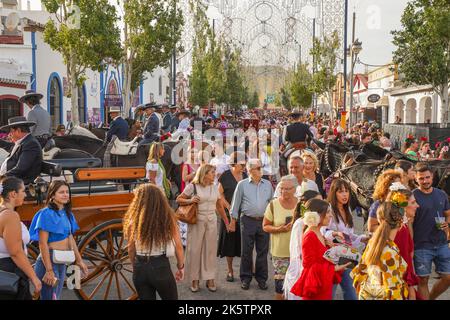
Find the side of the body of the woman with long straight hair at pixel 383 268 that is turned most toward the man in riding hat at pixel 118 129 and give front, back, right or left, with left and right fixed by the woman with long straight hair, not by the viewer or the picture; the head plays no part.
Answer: left

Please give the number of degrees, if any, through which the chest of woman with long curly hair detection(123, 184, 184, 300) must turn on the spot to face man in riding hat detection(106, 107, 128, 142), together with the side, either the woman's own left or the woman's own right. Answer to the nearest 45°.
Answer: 0° — they already face them

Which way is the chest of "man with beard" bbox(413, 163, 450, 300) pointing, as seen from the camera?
toward the camera

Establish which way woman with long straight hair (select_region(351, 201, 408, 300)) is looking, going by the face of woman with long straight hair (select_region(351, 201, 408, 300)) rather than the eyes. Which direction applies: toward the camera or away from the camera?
away from the camera

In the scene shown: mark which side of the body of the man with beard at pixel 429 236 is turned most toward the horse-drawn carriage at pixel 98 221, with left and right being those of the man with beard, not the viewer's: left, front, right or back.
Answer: right

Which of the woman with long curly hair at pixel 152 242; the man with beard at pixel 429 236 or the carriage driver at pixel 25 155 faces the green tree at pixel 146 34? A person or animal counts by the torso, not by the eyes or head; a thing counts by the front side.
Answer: the woman with long curly hair

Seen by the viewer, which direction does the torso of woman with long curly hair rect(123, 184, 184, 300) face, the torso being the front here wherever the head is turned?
away from the camera
